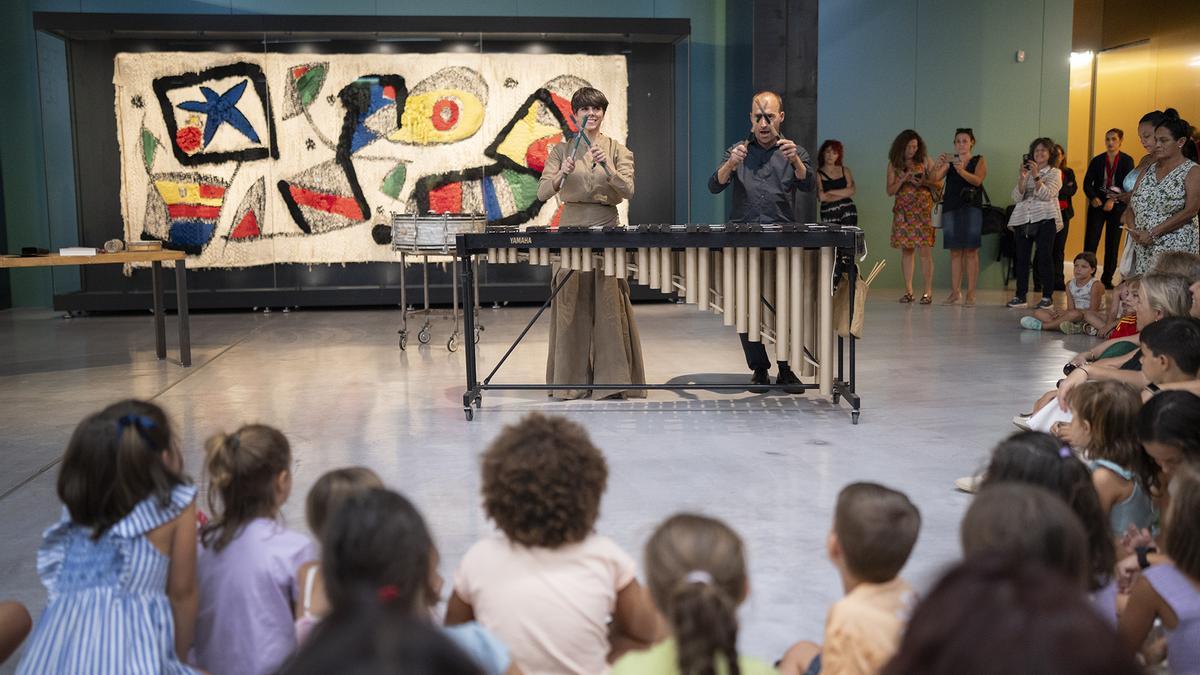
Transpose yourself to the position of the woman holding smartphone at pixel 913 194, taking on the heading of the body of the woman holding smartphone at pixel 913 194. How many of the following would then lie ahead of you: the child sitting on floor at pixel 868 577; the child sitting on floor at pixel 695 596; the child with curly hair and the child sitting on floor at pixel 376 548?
4

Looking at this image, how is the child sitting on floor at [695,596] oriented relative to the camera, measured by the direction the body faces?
away from the camera

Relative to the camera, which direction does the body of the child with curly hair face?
away from the camera

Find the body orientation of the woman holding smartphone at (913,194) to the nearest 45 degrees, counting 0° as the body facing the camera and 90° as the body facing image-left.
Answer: approximately 0°

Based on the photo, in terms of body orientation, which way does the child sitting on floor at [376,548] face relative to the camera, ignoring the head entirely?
away from the camera

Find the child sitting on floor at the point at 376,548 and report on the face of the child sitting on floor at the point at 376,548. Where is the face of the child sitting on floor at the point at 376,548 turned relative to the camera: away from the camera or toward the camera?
away from the camera

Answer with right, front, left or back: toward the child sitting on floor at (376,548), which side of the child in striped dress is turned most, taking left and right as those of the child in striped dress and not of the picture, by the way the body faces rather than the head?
right

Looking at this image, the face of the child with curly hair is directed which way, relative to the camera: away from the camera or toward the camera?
away from the camera

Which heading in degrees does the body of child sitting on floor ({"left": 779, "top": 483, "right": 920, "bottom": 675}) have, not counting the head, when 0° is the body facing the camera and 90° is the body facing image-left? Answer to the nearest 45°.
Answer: approximately 135°

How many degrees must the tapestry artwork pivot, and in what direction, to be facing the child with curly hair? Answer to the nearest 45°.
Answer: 0° — it already faces them

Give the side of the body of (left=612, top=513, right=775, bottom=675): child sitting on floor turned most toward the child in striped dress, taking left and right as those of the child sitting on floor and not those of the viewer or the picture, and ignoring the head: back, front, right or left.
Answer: left
